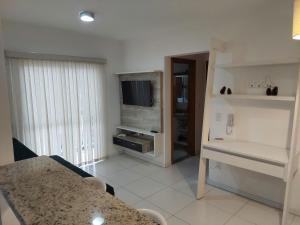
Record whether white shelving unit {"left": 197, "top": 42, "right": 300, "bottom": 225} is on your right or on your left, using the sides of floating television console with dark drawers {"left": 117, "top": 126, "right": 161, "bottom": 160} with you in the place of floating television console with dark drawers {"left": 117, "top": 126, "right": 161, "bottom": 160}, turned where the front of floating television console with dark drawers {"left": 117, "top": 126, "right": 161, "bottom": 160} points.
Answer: on your left

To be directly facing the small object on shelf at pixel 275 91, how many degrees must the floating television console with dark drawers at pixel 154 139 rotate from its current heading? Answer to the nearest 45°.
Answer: approximately 90° to its left

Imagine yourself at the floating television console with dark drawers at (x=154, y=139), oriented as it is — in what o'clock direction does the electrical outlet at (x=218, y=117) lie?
The electrical outlet is roughly at 9 o'clock from the floating television console with dark drawers.

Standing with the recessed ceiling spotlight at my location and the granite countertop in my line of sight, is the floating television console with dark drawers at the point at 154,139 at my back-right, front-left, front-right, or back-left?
back-left

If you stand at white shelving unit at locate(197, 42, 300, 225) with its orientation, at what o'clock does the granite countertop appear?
The granite countertop is roughly at 11 o'clock from the white shelving unit.

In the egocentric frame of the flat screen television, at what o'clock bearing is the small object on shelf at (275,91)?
The small object on shelf is roughly at 9 o'clock from the flat screen television.

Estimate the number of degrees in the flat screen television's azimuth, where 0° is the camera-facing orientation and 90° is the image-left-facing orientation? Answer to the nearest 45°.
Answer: approximately 45°

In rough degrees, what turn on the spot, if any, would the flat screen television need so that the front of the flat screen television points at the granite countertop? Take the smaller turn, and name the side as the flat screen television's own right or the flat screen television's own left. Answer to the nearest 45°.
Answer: approximately 45° to the flat screen television's own left

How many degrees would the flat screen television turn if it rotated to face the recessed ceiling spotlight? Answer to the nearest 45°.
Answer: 0° — it already faces it
